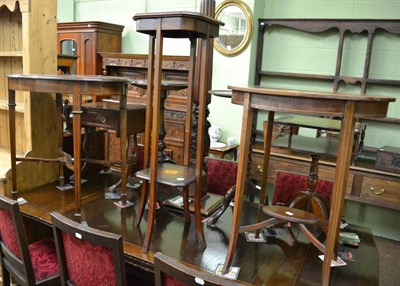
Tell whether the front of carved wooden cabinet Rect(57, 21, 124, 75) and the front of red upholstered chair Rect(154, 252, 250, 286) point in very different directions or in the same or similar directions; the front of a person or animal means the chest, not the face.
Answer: very different directions

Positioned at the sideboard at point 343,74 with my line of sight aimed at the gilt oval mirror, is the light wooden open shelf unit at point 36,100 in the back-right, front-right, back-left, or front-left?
front-left

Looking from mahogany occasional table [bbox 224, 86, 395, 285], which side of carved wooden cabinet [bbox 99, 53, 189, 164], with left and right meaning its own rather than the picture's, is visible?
front

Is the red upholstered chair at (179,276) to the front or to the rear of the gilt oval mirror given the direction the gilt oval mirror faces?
to the front

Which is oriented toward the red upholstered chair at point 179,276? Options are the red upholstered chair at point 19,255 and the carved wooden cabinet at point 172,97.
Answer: the carved wooden cabinet

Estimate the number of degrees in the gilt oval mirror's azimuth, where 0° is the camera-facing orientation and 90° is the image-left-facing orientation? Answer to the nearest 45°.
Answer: approximately 45°

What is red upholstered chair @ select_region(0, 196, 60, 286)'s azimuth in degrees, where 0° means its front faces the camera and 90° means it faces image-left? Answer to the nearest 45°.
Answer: approximately 225°
